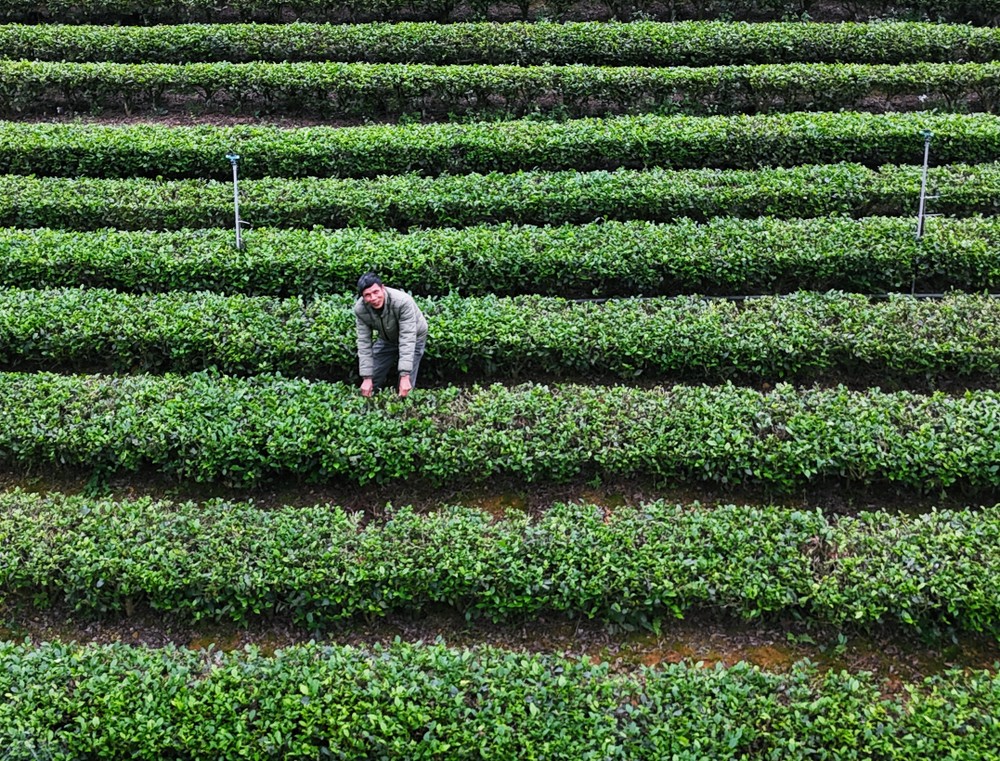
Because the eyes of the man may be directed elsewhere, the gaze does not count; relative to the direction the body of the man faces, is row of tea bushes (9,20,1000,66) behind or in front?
behind

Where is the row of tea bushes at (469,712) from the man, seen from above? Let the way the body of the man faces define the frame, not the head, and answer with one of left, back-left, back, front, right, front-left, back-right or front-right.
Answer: front-left

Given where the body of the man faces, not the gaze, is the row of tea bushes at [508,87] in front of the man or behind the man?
behind

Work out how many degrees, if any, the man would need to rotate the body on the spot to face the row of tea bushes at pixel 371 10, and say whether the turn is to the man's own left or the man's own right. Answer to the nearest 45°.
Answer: approximately 135° to the man's own right

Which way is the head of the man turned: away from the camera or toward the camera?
toward the camera

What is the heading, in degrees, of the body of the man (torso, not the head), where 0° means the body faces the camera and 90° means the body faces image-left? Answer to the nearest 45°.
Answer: approximately 45°

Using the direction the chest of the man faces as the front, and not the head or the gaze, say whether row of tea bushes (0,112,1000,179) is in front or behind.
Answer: behind

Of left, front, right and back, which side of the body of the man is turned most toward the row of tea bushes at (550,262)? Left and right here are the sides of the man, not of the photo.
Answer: back
